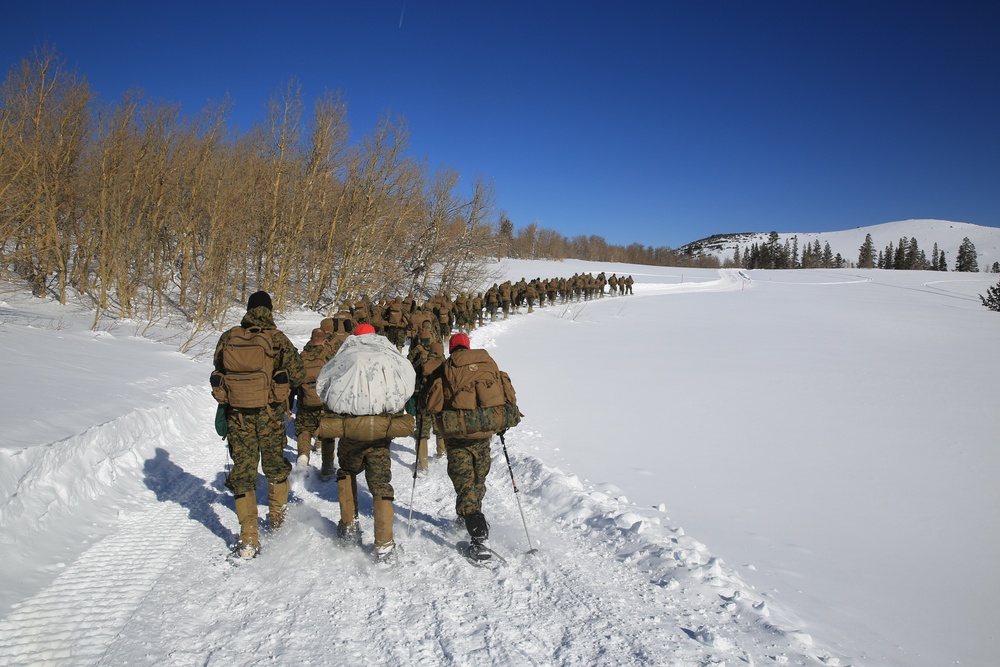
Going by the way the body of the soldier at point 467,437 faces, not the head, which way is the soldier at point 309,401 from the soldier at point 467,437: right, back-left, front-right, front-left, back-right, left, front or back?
front-left

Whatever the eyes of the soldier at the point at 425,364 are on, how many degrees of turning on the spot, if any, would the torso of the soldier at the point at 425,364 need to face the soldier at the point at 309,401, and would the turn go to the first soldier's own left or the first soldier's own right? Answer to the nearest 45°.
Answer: approximately 90° to the first soldier's own left

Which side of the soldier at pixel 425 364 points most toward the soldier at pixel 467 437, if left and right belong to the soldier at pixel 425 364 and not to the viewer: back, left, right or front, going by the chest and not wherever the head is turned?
back

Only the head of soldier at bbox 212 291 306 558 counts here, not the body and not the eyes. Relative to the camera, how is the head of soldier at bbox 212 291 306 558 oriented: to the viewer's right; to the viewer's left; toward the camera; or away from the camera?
away from the camera

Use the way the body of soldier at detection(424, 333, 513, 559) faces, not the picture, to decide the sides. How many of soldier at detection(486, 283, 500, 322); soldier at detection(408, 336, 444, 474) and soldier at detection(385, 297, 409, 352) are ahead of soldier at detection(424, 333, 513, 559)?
3

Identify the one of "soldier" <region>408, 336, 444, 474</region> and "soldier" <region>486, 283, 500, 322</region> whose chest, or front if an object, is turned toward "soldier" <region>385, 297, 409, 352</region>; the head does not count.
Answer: "soldier" <region>408, 336, 444, 474</region>

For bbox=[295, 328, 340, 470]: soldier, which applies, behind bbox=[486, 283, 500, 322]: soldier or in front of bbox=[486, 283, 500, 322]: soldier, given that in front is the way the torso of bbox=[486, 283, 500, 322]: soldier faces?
behind

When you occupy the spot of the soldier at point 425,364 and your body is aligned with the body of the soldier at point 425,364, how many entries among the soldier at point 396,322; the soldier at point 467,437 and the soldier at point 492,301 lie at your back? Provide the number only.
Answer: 1

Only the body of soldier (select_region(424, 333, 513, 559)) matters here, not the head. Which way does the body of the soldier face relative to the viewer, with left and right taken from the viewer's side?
facing away from the viewer

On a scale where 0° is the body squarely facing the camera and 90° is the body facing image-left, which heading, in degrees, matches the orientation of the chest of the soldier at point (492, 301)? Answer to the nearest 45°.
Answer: approximately 225°

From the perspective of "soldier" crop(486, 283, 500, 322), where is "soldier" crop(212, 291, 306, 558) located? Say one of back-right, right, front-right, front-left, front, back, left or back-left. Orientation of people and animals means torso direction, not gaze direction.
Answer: back-right

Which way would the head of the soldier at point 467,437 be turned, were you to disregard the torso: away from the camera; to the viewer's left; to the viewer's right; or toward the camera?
away from the camera

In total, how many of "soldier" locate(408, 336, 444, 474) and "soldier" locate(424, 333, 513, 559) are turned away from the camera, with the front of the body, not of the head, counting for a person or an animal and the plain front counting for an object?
2

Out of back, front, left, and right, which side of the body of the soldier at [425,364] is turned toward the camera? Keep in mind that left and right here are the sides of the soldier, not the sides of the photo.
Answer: back
